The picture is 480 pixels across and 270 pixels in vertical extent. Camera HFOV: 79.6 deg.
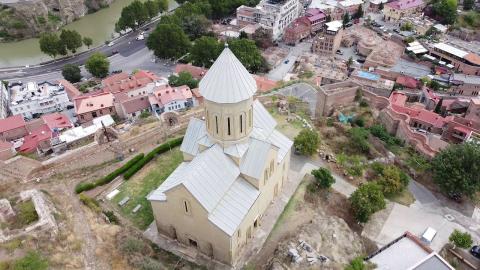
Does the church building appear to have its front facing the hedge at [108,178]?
no

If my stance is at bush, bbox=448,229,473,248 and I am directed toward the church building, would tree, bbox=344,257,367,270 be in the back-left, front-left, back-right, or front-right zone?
front-left

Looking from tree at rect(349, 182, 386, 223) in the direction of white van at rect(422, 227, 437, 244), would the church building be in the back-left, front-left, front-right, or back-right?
back-right

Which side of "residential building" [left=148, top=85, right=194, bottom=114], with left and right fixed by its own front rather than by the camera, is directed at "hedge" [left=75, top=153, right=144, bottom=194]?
front

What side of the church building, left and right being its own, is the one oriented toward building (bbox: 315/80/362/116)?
back

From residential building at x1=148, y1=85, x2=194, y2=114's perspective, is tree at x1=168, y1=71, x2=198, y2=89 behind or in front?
behind

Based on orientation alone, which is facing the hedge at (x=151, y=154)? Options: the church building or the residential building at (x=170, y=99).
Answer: the residential building

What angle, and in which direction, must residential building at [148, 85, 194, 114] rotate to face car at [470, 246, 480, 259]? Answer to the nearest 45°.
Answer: approximately 45° to its left

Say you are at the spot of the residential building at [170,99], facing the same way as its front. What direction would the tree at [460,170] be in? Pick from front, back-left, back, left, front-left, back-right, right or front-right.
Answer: front-left

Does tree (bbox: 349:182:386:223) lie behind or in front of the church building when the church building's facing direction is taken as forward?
behind

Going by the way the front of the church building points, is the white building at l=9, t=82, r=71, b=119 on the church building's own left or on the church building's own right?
on the church building's own right

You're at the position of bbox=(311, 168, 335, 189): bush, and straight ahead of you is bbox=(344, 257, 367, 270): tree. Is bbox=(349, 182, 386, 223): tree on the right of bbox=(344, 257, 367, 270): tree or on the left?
left

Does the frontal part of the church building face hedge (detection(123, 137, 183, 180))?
no

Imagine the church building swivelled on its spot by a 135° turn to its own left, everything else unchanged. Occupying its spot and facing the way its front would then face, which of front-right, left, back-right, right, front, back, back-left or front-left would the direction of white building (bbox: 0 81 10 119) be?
back-left

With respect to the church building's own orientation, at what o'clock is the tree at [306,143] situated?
The tree is roughly at 6 o'clock from the church building.

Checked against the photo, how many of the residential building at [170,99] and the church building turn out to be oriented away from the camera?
0

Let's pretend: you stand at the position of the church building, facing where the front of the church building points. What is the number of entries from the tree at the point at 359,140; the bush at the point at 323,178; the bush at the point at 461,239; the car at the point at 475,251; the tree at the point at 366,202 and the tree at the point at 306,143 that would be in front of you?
0

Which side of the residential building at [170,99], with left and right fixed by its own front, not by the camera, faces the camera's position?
front

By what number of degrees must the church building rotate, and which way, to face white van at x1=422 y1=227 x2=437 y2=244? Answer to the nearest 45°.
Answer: approximately 135° to its left

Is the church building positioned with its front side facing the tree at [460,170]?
no
